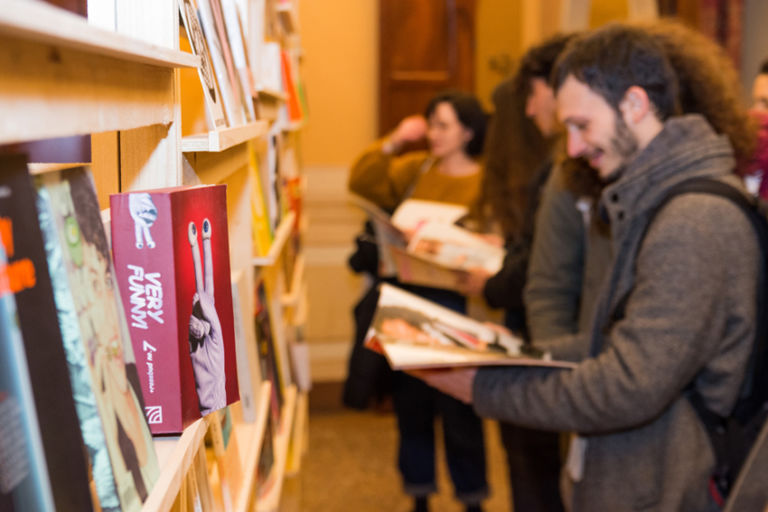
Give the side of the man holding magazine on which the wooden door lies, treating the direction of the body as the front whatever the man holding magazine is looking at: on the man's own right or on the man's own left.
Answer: on the man's own right

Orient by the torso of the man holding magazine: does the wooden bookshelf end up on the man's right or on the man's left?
on the man's left

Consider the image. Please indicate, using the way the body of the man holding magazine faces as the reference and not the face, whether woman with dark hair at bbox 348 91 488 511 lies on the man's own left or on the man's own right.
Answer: on the man's own right

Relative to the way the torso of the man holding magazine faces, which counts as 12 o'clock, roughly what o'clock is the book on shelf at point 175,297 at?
The book on shelf is roughly at 10 o'clock from the man holding magazine.

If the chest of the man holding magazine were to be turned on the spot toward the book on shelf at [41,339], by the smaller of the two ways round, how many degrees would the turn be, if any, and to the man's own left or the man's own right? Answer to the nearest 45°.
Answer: approximately 45° to the man's own left

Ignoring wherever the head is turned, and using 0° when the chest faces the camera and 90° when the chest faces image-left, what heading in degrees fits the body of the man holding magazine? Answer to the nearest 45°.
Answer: approximately 90°

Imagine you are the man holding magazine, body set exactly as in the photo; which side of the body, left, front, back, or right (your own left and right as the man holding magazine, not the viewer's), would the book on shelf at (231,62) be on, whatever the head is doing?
front

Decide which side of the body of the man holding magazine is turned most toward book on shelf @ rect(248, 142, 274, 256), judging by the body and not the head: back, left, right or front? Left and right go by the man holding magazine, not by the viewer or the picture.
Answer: front

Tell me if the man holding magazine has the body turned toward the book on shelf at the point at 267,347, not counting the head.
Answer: yes

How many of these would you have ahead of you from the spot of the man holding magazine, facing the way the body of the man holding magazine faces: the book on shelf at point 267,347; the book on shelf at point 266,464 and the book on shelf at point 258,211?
3

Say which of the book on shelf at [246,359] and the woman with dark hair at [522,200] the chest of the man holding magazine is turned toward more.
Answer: the book on shelf

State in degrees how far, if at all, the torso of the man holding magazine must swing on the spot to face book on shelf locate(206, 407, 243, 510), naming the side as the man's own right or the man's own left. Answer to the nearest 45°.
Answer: approximately 45° to the man's own left

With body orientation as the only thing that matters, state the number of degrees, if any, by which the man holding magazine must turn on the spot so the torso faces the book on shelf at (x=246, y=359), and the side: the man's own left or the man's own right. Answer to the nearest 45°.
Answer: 0° — they already face it

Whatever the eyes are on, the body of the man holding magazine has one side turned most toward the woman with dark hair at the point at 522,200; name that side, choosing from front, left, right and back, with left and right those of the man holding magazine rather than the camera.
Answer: right
